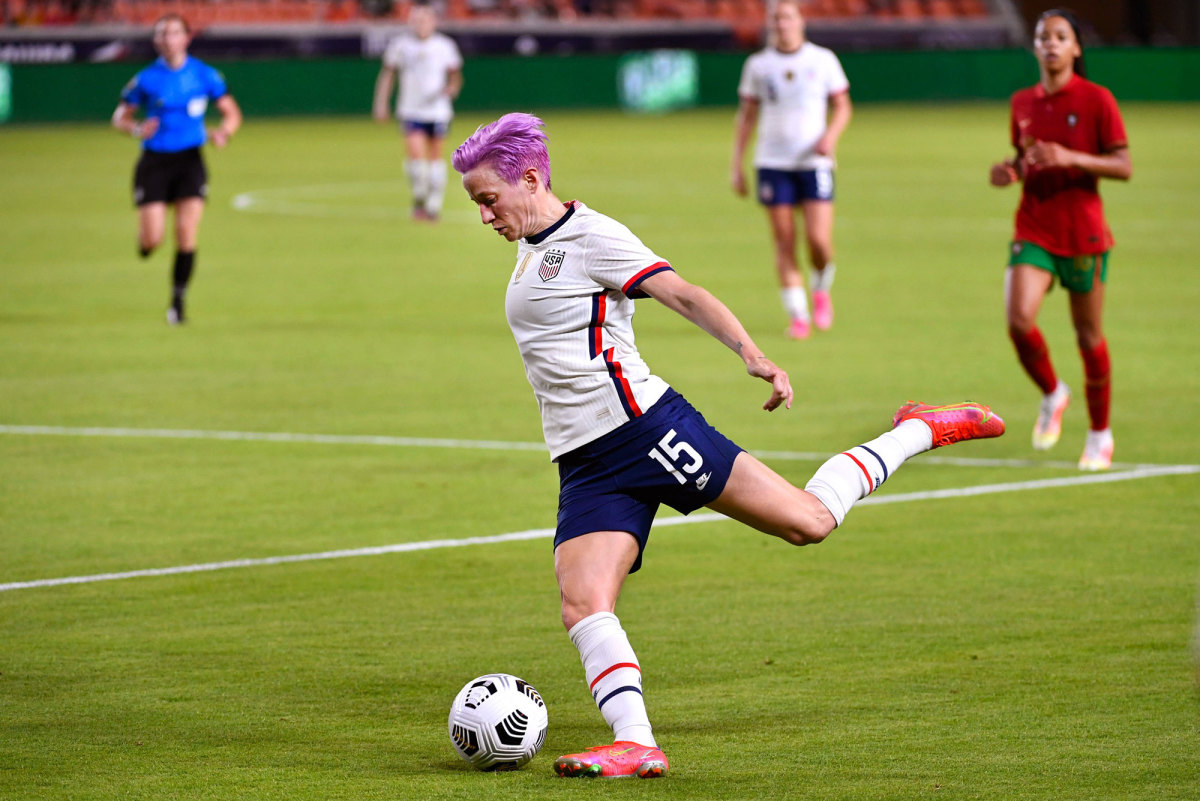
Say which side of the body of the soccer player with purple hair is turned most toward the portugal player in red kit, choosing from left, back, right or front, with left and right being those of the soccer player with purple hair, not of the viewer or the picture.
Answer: back

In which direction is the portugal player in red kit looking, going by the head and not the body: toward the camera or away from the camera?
toward the camera

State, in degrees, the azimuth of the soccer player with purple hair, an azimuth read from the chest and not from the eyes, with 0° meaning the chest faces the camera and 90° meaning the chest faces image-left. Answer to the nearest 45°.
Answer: approximately 45°

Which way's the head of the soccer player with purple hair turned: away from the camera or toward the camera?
toward the camera
